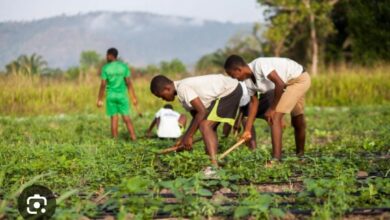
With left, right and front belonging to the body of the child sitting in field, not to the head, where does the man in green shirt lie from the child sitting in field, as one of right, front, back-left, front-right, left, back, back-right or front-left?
front-left

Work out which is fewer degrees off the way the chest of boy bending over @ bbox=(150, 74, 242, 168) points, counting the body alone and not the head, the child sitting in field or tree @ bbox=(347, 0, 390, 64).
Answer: the child sitting in field

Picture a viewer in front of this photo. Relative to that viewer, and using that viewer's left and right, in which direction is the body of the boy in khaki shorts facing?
facing to the left of the viewer

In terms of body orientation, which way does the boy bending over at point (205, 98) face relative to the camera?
to the viewer's left

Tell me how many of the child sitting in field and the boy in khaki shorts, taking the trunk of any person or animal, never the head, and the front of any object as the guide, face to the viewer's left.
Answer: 1

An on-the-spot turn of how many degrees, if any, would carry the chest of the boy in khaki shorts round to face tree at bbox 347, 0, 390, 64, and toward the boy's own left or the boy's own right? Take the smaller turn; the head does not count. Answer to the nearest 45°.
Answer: approximately 90° to the boy's own right

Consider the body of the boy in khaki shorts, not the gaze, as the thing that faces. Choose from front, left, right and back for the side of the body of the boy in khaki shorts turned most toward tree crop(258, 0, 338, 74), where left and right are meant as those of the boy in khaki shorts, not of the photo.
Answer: right

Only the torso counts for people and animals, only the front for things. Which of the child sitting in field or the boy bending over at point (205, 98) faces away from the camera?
the child sitting in field

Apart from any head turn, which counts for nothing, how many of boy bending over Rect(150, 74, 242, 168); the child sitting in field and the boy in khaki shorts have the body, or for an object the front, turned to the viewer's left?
2

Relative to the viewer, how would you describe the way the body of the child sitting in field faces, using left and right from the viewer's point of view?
facing away from the viewer

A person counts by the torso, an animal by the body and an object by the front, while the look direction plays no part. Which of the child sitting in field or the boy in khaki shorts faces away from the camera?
the child sitting in field

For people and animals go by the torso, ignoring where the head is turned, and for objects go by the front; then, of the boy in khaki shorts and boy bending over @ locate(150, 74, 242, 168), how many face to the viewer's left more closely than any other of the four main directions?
2

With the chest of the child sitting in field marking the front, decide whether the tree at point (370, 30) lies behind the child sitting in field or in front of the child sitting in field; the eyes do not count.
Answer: in front

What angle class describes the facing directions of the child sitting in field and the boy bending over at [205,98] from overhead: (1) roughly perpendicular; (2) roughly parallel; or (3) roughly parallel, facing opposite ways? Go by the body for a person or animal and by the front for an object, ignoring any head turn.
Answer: roughly perpendicular

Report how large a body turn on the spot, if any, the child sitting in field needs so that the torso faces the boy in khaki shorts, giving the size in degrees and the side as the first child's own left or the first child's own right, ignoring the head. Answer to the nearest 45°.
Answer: approximately 135° to the first child's own right
